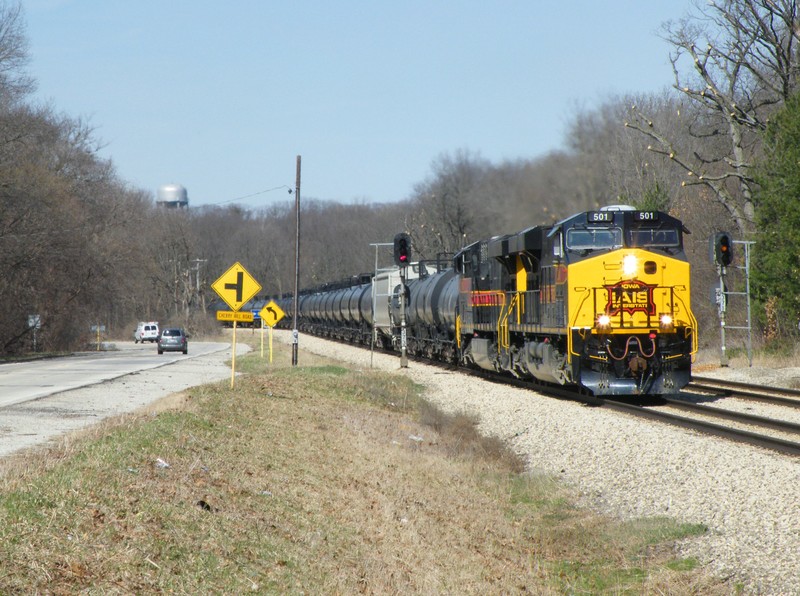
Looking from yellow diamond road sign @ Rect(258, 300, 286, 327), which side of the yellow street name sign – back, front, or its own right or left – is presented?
back

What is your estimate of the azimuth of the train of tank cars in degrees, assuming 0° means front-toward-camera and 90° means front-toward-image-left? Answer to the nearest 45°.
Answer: approximately 315°

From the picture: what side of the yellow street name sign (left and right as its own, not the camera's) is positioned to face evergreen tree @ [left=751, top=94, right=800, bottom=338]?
left

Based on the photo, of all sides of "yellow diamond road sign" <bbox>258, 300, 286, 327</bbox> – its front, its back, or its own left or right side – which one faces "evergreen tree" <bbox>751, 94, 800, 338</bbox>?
left

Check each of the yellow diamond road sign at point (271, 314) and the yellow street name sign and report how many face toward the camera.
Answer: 2

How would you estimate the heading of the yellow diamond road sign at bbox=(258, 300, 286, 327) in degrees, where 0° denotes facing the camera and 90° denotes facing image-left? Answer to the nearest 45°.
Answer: approximately 0°

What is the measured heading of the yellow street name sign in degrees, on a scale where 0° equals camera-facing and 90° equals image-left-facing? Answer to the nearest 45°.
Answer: approximately 0°
